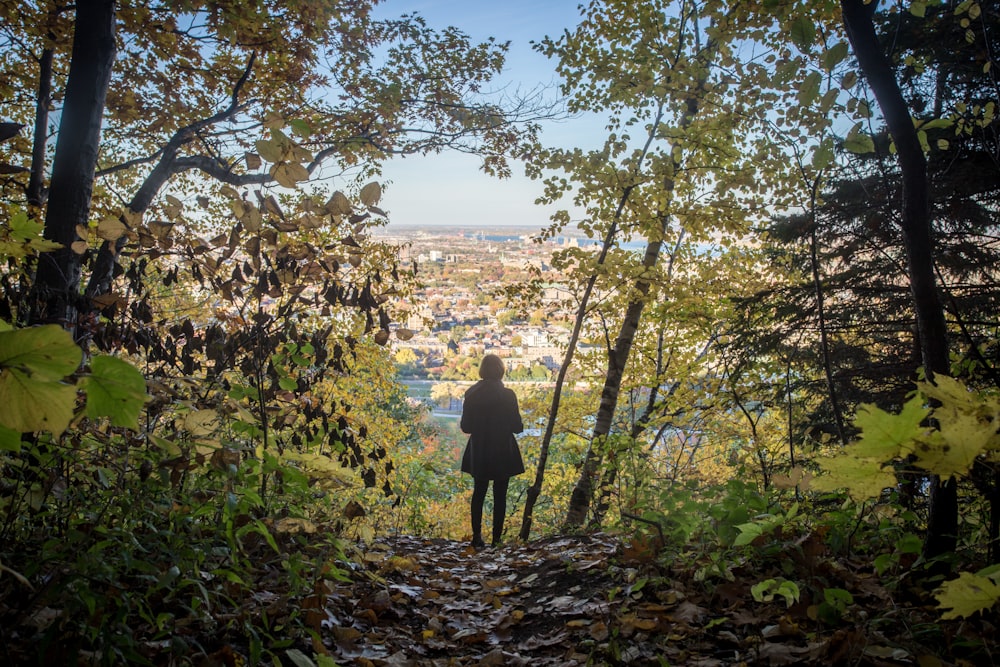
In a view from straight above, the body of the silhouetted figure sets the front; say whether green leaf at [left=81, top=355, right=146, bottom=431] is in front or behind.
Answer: behind

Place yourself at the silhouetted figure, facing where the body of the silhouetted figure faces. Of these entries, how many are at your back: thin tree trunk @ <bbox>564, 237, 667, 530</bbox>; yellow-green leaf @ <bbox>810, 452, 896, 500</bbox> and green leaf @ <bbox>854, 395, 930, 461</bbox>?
2

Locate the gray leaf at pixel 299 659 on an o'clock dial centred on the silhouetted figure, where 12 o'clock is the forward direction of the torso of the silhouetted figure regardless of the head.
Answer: The gray leaf is roughly at 6 o'clock from the silhouetted figure.

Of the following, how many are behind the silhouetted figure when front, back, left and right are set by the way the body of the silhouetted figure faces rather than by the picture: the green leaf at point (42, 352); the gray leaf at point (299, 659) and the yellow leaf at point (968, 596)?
3

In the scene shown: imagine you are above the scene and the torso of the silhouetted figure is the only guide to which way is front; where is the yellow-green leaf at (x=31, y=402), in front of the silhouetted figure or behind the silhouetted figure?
behind

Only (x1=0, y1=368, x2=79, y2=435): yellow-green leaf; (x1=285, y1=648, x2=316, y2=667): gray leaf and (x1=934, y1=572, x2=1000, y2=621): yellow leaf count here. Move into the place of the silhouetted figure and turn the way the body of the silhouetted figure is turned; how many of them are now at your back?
3

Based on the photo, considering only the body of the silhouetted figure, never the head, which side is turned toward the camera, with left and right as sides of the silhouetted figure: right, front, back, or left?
back

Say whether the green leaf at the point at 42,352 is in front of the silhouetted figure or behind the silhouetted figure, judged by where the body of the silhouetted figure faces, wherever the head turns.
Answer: behind

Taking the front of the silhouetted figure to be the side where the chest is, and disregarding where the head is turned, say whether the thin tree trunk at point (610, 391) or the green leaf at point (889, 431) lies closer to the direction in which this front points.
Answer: the thin tree trunk

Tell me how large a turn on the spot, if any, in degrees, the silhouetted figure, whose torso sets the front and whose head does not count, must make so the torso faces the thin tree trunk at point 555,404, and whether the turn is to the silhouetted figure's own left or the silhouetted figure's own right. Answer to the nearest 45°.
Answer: approximately 45° to the silhouetted figure's own right

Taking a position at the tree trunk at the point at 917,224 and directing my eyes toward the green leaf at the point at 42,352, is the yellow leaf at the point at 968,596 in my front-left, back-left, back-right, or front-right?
front-left

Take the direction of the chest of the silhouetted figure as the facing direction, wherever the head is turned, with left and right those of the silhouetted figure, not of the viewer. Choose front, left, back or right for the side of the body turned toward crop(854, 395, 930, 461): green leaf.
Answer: back

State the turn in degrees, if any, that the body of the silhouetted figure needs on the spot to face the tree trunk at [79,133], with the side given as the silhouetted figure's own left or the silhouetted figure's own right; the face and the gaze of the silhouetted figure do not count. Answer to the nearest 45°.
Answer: approximately 135° to the silhouetted figure's own left
